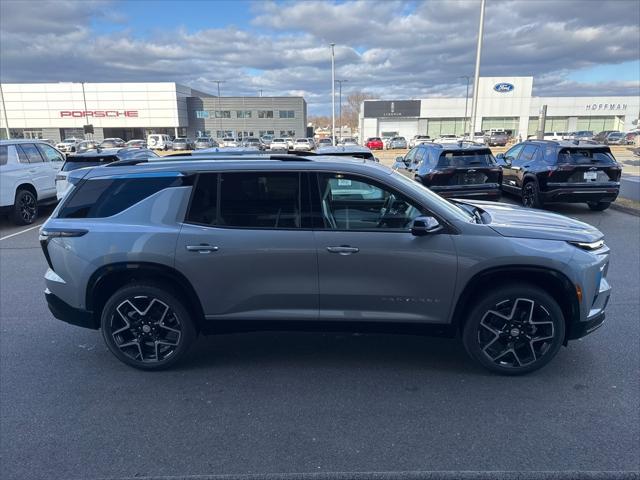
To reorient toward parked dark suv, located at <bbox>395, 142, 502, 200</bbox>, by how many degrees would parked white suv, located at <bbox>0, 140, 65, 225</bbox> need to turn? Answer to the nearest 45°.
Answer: approximately 90° to its right

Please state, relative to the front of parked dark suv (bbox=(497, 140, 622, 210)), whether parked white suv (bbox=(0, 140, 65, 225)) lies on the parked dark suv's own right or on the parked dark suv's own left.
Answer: on the parked dark suv's own left

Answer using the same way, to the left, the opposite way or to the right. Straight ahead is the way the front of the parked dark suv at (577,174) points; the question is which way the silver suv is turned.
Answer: to the right

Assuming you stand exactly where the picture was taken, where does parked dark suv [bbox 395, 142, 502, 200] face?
facing away from the viewer and to the left of the viewer

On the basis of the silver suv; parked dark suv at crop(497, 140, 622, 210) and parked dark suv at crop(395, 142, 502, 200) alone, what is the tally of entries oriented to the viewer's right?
1

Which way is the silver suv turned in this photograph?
to the viewer's right

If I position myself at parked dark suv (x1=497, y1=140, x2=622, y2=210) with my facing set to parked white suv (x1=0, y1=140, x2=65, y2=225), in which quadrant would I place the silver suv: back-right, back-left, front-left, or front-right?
front-left

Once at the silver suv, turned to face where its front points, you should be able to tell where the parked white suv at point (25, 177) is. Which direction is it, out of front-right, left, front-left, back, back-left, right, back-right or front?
back-left

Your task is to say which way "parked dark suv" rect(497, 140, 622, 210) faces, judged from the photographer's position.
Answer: facing away from the viewer and to the left of the viewer

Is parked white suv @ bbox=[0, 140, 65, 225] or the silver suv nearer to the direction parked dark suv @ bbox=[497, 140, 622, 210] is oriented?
the parked white suv

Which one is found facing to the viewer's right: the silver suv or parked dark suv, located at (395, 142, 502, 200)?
the silver suv

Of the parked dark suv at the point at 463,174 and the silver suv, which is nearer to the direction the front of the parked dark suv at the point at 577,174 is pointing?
the parked dark suv

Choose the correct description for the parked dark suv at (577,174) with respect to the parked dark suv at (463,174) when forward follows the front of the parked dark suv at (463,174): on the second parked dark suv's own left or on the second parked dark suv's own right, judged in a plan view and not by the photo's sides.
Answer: on the second parked dark suv's own right

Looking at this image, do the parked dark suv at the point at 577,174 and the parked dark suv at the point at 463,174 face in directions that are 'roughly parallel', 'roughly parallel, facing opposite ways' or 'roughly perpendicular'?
roughly parallel

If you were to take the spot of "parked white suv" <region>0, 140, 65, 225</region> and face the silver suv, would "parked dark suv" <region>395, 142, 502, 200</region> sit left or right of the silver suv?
left
